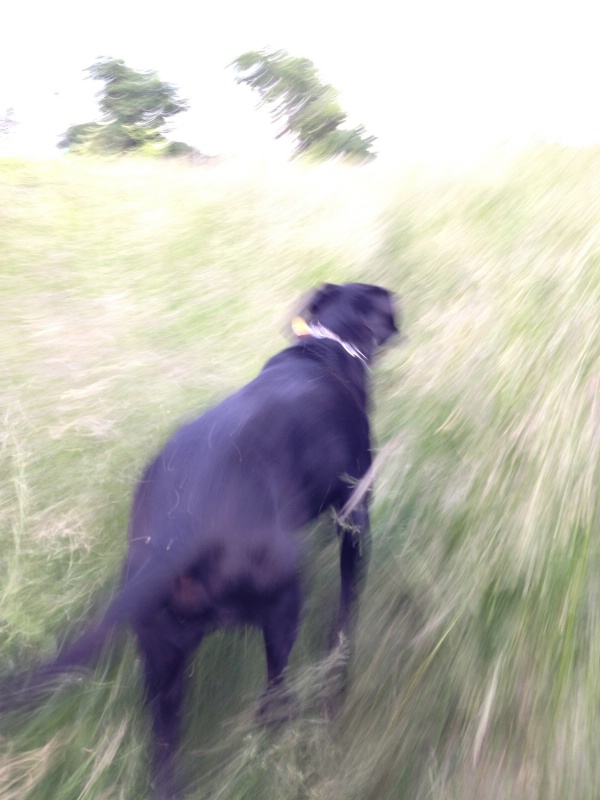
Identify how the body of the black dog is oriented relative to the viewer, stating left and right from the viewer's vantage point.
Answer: facing away from the viewer and to the right of the viewer

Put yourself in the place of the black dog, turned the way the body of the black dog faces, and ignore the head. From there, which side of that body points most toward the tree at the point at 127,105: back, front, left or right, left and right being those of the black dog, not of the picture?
front

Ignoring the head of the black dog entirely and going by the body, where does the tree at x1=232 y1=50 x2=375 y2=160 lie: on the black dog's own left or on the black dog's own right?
on the black dog's own left
